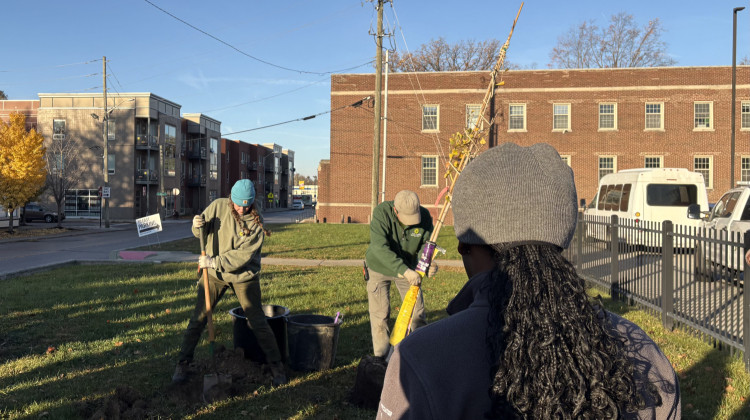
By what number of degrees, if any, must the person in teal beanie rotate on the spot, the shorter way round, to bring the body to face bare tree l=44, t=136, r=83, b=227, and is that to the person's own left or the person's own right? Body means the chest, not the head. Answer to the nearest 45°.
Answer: approximately 180°

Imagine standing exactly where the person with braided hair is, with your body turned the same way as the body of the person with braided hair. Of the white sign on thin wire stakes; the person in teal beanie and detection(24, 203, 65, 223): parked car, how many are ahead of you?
3

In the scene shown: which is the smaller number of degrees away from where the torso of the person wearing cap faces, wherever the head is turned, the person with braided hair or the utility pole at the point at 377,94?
the person with braided hair

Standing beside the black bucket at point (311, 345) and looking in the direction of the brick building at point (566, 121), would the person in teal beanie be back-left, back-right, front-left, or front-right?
back-left

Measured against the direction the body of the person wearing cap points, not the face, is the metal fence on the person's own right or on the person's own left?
on the person's own left

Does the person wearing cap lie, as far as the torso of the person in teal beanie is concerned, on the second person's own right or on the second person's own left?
on the second person's own left

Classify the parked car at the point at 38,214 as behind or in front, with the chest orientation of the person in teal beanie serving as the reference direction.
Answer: behind

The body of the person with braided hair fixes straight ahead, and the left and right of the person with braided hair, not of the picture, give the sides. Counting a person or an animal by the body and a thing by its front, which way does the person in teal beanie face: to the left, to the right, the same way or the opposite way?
the opposite way

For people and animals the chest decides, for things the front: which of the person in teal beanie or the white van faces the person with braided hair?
the person in teal beanie

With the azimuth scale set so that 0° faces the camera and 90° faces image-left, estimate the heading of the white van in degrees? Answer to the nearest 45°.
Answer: approximately 135°

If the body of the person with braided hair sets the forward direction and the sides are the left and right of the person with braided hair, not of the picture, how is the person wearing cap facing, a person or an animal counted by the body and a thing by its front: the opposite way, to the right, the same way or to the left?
the opposite way
